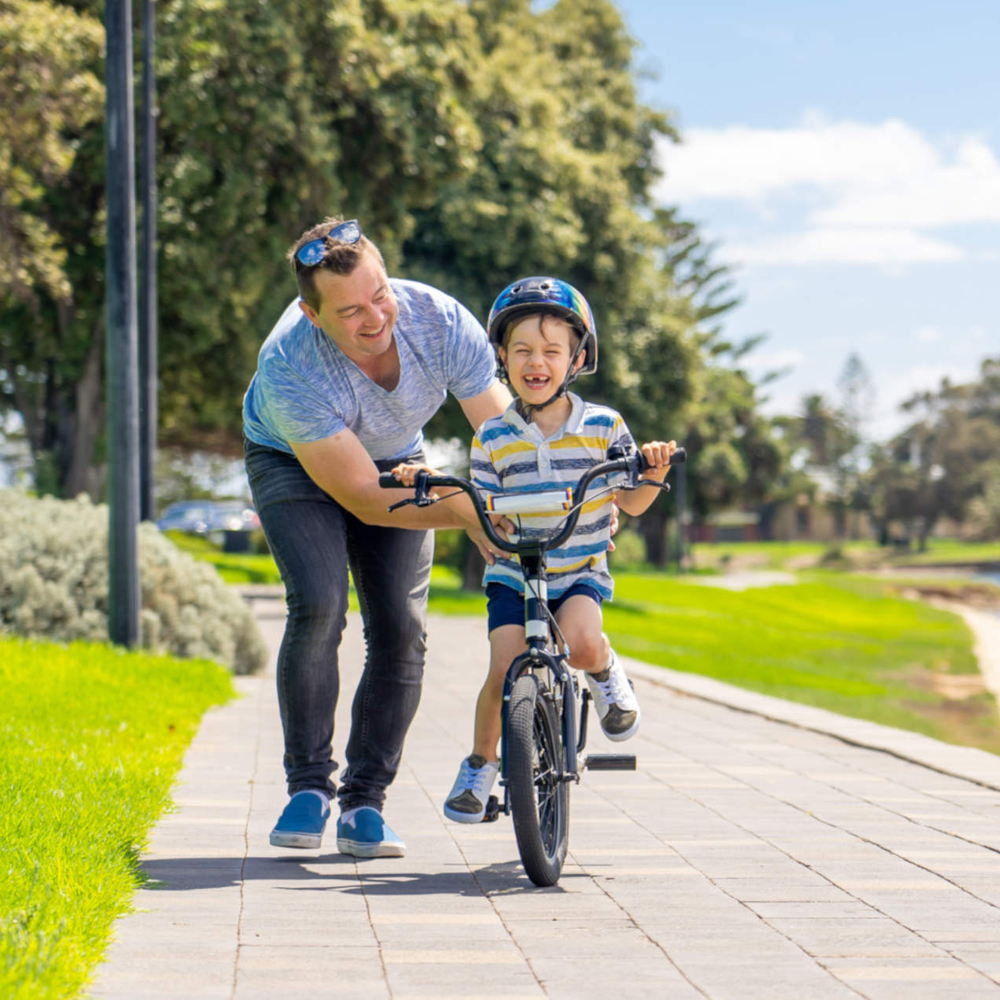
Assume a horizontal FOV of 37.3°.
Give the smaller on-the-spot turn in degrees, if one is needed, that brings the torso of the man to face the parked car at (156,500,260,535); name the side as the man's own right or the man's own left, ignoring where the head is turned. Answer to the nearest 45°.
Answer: approximately 135° to the man's own left

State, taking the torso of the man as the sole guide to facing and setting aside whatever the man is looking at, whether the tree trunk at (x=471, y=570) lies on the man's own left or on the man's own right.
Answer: on the man's own left

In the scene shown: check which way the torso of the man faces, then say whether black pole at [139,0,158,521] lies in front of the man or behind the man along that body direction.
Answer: behind

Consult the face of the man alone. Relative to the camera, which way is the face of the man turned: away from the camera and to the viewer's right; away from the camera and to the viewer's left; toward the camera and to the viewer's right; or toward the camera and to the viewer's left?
toward the camera and to the viewer's right

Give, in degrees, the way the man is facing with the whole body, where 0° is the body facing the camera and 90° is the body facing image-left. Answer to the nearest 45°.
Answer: approximately 315°

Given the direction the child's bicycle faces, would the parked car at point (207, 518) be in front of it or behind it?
behind

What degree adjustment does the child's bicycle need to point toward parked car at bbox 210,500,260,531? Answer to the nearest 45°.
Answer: approximately 180°

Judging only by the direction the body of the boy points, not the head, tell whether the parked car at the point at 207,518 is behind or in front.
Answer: behind

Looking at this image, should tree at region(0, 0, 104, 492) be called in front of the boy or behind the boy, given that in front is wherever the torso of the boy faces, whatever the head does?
behind

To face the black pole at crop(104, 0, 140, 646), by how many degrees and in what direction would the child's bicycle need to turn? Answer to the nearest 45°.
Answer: approximately 135° to its right

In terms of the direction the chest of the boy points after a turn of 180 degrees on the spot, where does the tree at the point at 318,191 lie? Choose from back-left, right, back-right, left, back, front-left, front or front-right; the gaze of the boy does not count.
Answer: front
